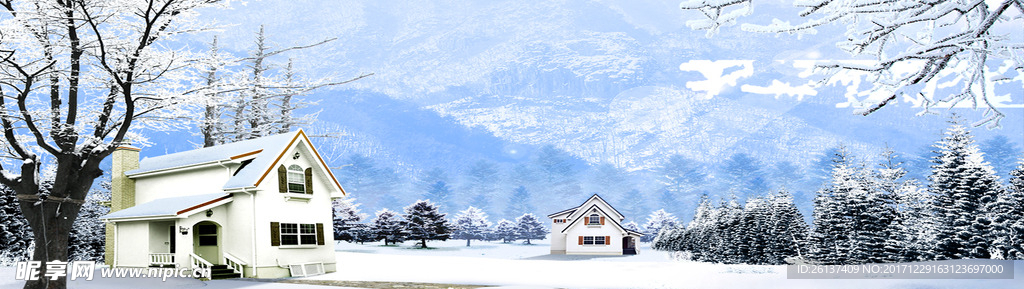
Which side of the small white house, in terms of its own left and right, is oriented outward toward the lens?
front

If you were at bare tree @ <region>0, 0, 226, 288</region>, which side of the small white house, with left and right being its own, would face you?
front

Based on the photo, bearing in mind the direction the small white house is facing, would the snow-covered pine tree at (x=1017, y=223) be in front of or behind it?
in front

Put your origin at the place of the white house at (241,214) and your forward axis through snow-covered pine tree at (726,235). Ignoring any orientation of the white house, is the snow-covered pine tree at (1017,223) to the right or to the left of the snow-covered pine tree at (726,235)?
right

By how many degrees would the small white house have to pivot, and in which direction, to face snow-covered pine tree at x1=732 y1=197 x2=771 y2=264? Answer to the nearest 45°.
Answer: approximately 45° to its left

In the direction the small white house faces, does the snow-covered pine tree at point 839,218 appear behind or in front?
in front

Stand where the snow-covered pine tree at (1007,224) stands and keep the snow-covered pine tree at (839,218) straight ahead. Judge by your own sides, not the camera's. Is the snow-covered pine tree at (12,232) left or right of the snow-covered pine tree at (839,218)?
left
